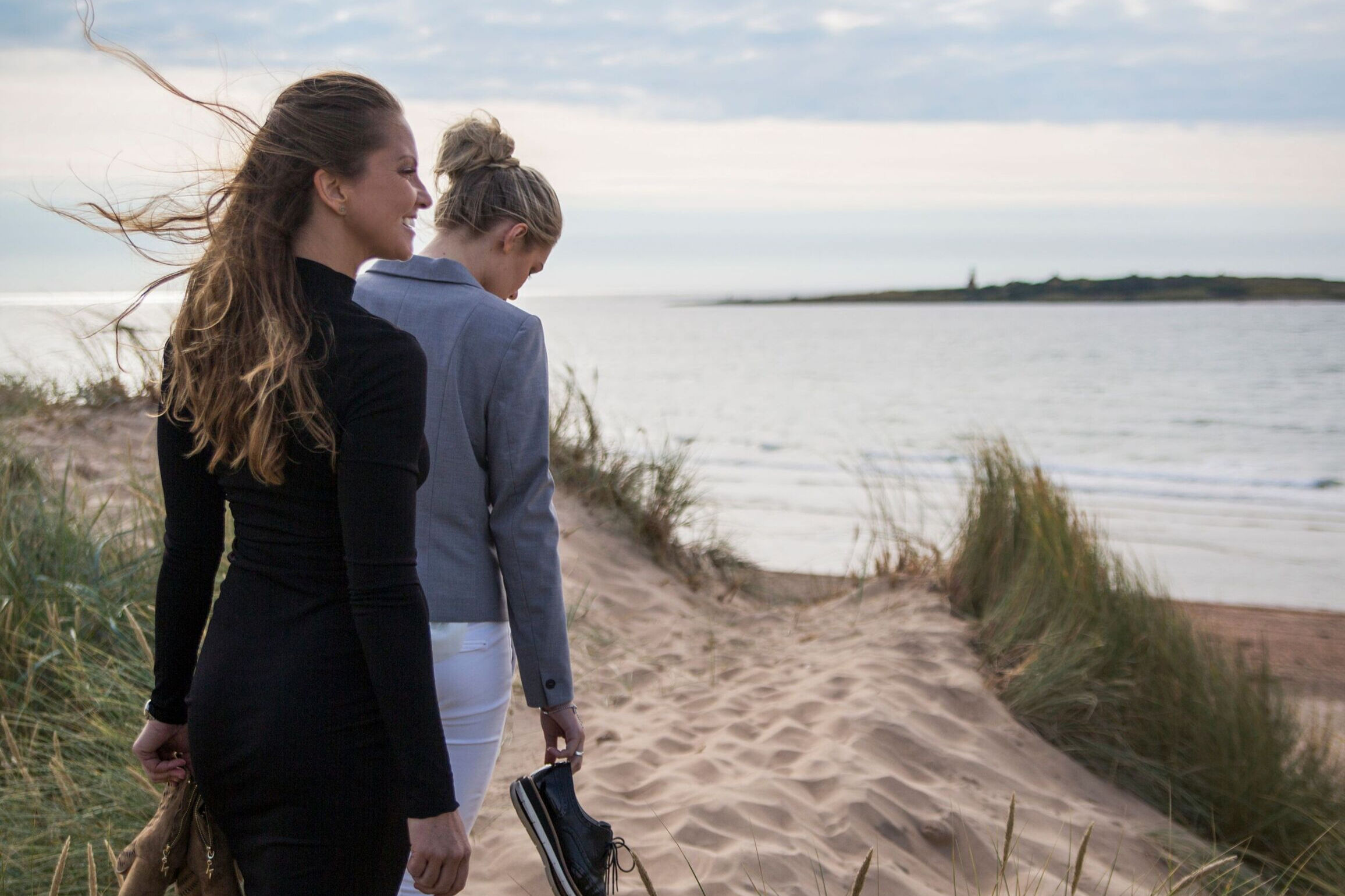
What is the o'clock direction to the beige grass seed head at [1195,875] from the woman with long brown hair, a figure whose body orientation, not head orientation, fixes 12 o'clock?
The beige grass seed head is roughly at 2 o'clock from the woman with long brown hair.

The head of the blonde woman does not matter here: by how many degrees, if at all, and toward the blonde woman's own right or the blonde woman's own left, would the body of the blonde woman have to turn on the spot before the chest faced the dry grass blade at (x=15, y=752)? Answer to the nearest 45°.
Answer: approximately 90° to the blonde woman's own left

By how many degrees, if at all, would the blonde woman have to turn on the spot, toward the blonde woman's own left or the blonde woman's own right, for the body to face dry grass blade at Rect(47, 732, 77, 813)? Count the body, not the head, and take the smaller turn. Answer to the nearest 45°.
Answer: approximately 90° to the blonde woman's own left

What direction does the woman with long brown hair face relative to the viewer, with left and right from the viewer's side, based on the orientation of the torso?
facing away from the viewer and to the right of the viewer

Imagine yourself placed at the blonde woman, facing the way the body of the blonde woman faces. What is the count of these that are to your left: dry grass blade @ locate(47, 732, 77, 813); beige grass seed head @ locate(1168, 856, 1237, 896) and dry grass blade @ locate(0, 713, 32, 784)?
2

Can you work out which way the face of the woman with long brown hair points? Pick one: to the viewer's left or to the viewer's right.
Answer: to the viewer's right

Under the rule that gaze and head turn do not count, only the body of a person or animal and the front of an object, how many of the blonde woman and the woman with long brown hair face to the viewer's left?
0

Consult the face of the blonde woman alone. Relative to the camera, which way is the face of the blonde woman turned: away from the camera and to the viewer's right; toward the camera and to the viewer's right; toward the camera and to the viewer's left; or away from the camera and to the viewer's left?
away from the camera and to the viewer's right

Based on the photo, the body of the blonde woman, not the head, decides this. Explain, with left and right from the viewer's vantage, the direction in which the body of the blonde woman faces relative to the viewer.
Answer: facing away from the viewer and to the right of the viewer

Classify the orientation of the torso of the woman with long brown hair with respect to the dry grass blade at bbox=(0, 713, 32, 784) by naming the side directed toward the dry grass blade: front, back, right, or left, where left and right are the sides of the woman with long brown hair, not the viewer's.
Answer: left
